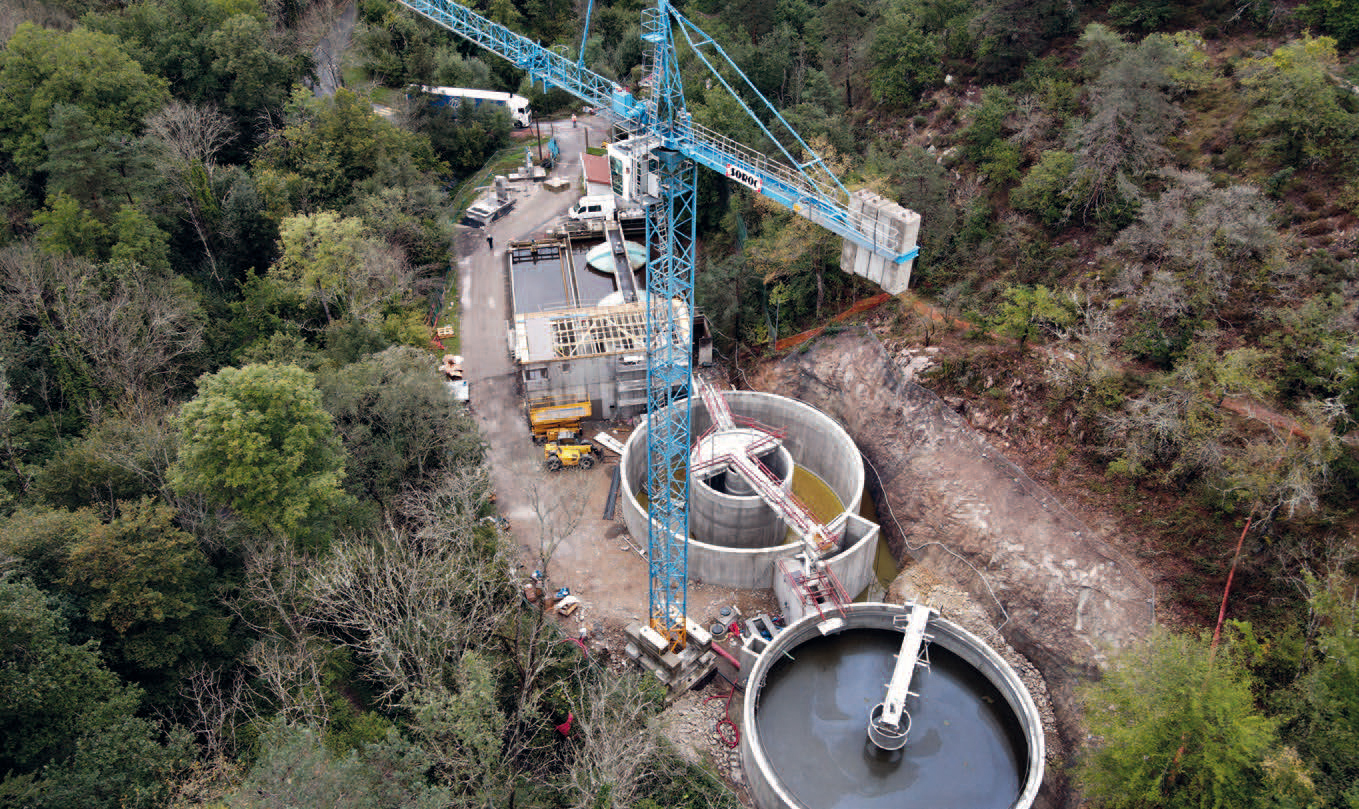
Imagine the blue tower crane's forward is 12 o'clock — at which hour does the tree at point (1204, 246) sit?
The tree is roughly at 4 o'clock from the blue tower crane.

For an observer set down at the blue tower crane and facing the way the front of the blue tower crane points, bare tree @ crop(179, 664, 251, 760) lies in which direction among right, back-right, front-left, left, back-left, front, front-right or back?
left

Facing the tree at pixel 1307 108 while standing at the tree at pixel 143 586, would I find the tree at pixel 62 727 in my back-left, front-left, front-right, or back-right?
back-right

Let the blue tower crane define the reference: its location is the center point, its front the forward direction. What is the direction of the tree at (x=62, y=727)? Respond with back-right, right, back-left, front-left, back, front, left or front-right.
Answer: left

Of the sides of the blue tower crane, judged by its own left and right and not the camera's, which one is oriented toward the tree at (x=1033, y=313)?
right

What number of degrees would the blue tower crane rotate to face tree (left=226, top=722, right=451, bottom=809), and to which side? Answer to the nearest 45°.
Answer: approximately 90° to its left

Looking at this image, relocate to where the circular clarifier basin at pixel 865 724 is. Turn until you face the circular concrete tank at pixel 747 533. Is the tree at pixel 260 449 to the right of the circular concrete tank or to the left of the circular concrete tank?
left

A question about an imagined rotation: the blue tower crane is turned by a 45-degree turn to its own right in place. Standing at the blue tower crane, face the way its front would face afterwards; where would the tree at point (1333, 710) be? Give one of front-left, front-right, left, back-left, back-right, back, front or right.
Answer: back-right

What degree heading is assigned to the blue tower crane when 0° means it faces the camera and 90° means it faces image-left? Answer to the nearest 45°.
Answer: approximately 135°

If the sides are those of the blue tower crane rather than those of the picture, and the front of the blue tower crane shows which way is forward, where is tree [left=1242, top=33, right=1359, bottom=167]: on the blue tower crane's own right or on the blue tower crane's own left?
on the blue tower crane's own right
